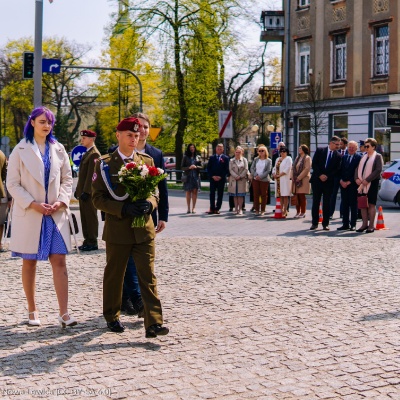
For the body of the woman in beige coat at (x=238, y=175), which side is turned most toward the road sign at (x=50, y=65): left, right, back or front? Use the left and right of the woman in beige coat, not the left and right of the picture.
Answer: right

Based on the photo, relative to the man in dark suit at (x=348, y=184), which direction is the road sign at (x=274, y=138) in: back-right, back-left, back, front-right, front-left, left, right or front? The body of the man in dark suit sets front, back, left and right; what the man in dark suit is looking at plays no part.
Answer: back-right

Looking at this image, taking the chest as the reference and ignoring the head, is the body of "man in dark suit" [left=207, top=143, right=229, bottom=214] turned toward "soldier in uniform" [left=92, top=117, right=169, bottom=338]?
yes

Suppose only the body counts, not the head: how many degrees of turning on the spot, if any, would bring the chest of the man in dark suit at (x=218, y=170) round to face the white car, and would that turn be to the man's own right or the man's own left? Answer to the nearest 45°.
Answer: approximately 135° to the man's own left
